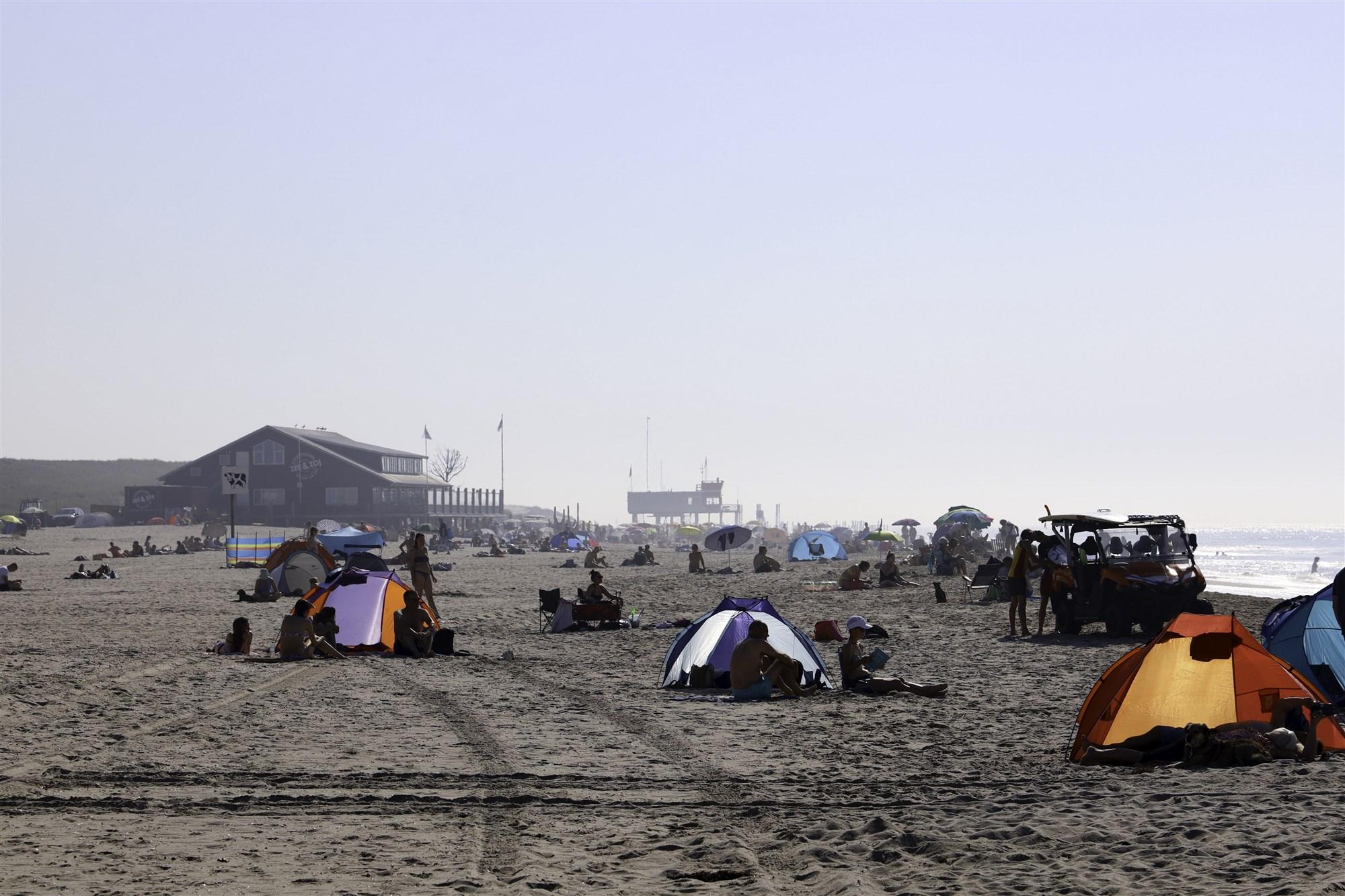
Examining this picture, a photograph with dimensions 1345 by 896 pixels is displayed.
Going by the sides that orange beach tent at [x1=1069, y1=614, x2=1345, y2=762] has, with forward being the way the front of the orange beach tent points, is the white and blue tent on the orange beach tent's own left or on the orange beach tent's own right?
on the orange beach tent's own right

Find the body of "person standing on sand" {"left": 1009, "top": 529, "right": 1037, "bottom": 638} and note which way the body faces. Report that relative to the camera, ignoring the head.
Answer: to the viewer's right

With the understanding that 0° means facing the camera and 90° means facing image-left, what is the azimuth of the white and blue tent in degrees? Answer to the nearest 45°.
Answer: approximately 0°

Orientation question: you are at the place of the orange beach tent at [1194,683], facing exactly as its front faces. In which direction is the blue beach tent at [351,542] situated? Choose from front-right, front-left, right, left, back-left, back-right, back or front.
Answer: back-right

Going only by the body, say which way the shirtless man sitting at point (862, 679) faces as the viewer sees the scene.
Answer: to the viewer's right

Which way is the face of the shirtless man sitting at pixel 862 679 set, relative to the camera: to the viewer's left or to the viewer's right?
to the viewer's right

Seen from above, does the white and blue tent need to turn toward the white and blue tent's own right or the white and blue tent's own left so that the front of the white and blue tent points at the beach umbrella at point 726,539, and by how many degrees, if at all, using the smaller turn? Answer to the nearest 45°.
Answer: approximately 180°

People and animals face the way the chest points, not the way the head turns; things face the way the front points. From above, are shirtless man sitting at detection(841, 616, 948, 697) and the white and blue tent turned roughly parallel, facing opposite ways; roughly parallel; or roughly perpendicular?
roughly perpendicular

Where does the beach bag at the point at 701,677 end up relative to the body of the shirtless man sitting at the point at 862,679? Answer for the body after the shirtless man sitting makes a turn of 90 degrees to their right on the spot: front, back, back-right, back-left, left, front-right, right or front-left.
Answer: right
